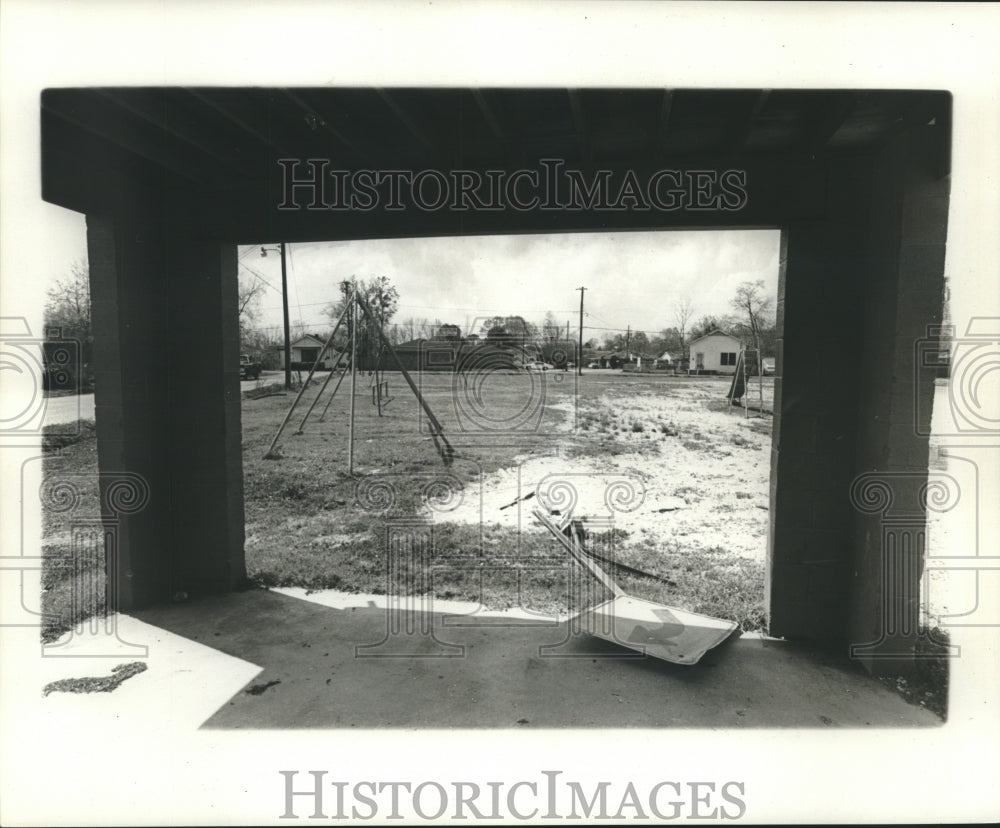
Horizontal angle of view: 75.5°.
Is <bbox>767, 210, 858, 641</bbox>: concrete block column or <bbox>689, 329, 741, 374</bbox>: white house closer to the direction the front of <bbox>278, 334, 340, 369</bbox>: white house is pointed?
the concrete block column

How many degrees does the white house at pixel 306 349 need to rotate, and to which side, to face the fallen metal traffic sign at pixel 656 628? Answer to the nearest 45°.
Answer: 0° — it already faces it

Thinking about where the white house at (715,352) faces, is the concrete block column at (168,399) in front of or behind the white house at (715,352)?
in front

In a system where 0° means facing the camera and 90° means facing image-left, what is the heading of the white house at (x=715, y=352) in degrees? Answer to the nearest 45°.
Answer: approximately 0°

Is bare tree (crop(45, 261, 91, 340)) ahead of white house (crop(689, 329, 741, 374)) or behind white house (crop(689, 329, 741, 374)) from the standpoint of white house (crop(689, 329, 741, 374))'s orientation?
ahead

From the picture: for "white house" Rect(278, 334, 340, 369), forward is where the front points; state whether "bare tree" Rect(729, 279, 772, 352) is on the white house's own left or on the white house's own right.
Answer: on the white house's own left

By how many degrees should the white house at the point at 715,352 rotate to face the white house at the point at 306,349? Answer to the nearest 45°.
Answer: approximately 90° to its right

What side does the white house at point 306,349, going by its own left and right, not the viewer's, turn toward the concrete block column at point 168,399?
front

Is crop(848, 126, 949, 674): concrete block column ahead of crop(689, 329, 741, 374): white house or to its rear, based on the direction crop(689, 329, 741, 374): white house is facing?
ahead

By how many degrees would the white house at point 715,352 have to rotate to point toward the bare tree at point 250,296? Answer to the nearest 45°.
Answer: approximately 90° to its right

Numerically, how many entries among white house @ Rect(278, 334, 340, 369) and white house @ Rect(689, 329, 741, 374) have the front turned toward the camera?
2
